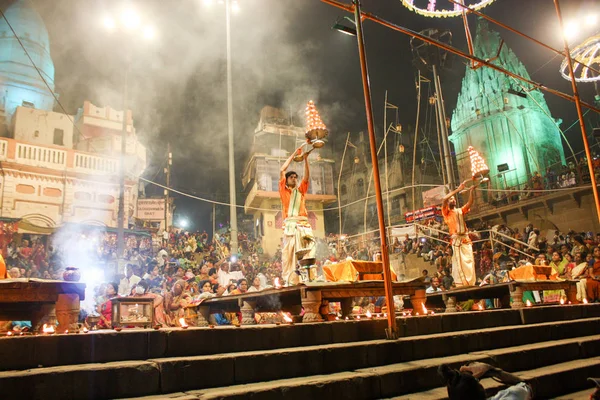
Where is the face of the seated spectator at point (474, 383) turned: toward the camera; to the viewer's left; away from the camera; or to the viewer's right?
away from the camera

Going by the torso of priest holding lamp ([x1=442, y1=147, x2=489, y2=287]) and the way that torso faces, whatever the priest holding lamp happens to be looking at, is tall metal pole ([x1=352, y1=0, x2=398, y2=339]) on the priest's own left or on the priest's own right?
on the priest's own right

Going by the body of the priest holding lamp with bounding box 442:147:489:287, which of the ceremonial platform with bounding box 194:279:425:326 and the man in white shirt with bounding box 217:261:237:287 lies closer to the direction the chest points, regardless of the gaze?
the ceremonial platform

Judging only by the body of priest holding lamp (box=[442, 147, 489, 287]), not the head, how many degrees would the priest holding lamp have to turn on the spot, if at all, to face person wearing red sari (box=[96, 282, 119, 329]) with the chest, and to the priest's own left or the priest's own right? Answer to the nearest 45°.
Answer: approximately 90° to the priest's own right

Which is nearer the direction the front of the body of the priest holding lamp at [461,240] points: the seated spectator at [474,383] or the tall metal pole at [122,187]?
the seated spectator

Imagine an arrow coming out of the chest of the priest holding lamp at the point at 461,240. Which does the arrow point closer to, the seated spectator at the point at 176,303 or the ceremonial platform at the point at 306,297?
the ceremonial platform

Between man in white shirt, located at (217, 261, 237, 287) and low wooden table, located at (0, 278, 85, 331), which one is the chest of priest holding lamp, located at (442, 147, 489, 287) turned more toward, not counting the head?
the low wooden table

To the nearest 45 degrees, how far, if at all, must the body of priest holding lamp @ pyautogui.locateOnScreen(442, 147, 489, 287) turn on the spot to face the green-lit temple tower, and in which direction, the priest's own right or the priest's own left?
approximately 135° to the priest's own left
